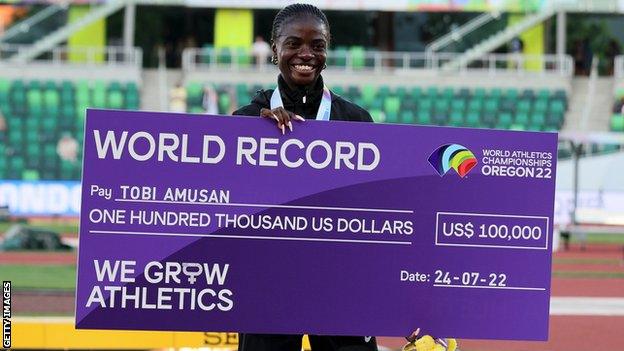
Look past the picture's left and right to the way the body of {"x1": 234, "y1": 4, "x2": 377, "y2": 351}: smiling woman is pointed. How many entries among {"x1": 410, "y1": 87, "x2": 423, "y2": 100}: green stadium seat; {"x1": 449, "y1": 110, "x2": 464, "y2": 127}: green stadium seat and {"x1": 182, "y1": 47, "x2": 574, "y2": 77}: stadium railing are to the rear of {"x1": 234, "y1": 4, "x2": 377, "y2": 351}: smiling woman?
3

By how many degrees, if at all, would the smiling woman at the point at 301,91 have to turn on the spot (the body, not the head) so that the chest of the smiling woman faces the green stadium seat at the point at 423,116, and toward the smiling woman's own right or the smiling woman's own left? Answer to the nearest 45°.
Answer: approximately 180°

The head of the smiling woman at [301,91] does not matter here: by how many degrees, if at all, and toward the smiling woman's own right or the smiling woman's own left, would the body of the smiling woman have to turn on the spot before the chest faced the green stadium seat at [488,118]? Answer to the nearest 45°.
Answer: approximately 180°

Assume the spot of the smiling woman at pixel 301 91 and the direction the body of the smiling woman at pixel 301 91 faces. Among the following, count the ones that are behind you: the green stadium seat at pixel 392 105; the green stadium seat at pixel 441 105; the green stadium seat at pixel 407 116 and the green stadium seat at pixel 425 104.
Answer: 4

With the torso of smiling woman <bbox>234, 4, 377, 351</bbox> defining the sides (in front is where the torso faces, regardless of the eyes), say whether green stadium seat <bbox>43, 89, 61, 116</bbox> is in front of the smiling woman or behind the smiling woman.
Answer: behind

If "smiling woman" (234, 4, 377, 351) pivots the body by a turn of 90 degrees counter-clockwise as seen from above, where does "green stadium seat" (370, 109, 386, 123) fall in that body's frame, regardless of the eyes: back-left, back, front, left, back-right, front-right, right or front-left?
left

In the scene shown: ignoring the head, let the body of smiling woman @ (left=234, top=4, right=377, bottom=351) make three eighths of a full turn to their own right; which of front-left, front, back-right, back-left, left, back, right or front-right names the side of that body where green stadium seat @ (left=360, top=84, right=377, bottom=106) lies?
front-right

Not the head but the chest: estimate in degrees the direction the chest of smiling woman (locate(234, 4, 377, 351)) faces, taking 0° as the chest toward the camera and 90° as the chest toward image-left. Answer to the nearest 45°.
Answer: approximately 0°

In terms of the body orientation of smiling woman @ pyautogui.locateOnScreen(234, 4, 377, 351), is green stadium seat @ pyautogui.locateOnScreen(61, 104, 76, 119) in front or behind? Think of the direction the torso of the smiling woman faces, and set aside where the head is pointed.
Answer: behind

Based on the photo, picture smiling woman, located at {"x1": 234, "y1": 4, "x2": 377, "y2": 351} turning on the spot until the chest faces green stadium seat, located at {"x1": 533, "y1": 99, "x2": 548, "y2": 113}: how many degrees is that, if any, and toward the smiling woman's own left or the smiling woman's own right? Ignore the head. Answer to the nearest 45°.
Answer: approximately 180°

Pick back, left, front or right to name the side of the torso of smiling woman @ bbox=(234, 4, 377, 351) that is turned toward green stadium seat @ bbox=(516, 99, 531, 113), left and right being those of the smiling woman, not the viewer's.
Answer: back

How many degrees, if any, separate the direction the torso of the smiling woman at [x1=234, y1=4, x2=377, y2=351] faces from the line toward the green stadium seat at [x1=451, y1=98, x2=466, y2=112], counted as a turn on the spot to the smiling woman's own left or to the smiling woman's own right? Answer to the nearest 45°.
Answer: approximately 180°

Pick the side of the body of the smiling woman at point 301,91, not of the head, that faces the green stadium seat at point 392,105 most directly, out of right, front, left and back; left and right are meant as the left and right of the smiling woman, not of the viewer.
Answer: back

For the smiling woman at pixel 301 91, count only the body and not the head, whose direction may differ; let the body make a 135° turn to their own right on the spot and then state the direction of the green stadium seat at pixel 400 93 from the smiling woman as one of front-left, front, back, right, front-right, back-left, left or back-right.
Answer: front-right

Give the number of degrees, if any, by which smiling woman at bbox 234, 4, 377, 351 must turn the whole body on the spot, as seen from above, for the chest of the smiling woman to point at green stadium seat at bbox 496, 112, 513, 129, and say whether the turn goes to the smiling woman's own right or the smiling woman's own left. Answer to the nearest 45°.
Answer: approximately 180°

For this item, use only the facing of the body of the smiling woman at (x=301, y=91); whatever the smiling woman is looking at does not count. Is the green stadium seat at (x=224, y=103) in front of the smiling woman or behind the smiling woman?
behind
